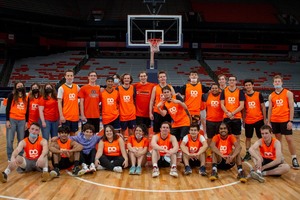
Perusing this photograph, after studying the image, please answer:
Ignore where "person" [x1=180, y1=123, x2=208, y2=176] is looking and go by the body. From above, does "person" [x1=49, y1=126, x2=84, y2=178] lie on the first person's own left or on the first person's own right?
on the first person's own right

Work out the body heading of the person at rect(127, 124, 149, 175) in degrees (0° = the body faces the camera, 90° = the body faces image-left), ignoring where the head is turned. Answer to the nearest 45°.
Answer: approximately 0°

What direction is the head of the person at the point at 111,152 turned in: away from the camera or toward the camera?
toward the camera

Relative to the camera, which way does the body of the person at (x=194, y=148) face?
toward the camera

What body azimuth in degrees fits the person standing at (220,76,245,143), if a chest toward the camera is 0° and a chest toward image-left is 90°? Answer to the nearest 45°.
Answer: approximately 0°

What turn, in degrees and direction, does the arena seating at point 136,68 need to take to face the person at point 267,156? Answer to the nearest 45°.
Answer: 0° — it already faces them

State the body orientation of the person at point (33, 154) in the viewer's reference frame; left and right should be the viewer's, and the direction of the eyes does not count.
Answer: facing the viewer

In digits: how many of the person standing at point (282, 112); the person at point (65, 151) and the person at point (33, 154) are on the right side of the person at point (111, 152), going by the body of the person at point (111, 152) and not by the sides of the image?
2

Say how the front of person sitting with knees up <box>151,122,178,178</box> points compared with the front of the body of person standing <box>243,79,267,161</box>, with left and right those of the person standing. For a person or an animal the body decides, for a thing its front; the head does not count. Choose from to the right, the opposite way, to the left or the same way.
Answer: the same way

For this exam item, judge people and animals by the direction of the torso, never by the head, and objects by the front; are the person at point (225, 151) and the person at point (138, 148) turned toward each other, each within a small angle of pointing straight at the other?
no

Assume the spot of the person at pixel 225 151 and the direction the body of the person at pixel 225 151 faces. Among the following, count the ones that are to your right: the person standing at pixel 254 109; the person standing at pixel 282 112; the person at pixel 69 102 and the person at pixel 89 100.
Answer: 2

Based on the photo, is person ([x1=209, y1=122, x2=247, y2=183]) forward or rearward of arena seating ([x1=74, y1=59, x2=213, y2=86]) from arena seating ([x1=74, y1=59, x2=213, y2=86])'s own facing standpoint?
forward

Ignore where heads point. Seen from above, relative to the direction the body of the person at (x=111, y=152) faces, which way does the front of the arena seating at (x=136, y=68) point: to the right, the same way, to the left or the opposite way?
the same way

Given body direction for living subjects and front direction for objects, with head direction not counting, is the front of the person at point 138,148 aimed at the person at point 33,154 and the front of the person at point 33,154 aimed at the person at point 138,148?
no

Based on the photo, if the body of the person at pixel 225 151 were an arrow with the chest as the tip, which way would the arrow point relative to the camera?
toward the camera

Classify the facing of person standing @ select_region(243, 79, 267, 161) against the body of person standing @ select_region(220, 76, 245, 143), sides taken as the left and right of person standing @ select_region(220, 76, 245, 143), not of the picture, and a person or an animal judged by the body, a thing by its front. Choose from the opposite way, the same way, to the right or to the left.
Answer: the same way

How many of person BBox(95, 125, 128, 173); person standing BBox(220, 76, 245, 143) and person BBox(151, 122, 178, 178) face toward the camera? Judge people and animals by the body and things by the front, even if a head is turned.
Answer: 3

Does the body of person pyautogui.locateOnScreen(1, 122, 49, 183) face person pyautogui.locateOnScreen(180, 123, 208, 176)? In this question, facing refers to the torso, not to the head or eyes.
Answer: no

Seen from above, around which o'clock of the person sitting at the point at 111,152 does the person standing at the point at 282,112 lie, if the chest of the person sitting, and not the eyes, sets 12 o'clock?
The person standing is roughly at 9 o'clock from the person sitting.

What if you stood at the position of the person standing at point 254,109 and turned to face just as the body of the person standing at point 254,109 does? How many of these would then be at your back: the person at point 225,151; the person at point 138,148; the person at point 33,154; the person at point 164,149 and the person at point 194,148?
0
